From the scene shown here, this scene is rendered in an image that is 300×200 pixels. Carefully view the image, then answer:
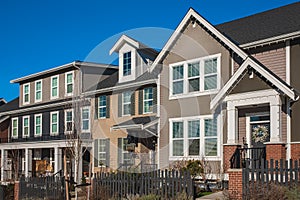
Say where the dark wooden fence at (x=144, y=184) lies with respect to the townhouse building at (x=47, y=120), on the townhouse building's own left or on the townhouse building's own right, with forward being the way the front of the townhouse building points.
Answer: on the townhouse building's own left

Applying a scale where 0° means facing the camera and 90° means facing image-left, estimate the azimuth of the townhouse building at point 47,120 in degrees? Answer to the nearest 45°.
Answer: approximately 45°

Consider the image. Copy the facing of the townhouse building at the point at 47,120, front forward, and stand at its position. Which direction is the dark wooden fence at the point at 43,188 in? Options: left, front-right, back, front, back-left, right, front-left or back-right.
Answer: front-left
